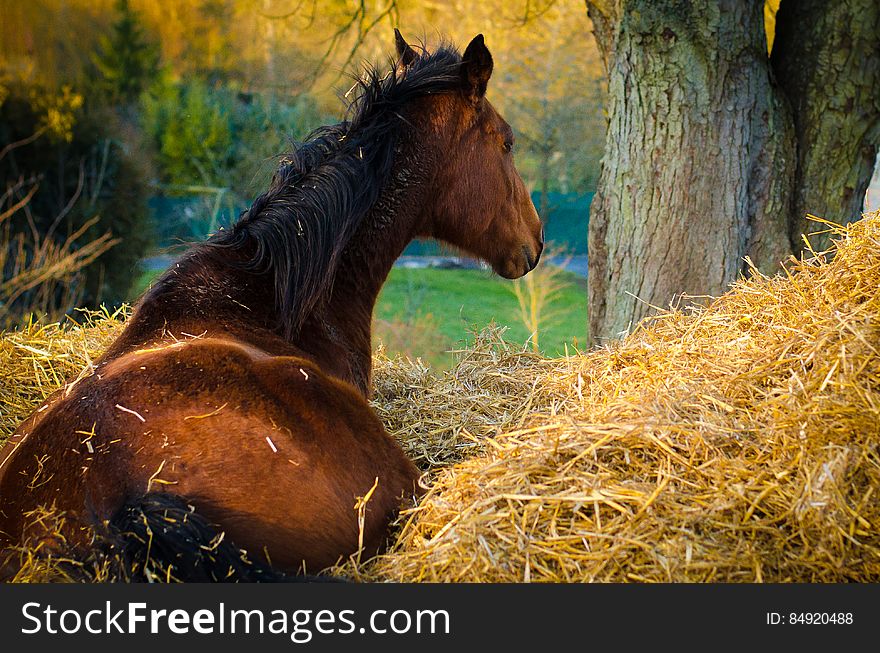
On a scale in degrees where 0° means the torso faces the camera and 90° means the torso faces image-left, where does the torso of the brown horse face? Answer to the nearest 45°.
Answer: approximately 225°

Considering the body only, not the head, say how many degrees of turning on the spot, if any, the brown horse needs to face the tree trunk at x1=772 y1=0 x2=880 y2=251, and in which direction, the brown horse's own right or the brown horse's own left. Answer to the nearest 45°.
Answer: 0° — it already faces it

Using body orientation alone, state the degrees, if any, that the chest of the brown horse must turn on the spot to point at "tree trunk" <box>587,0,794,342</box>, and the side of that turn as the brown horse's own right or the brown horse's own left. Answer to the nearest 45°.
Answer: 0° — it already faces it
